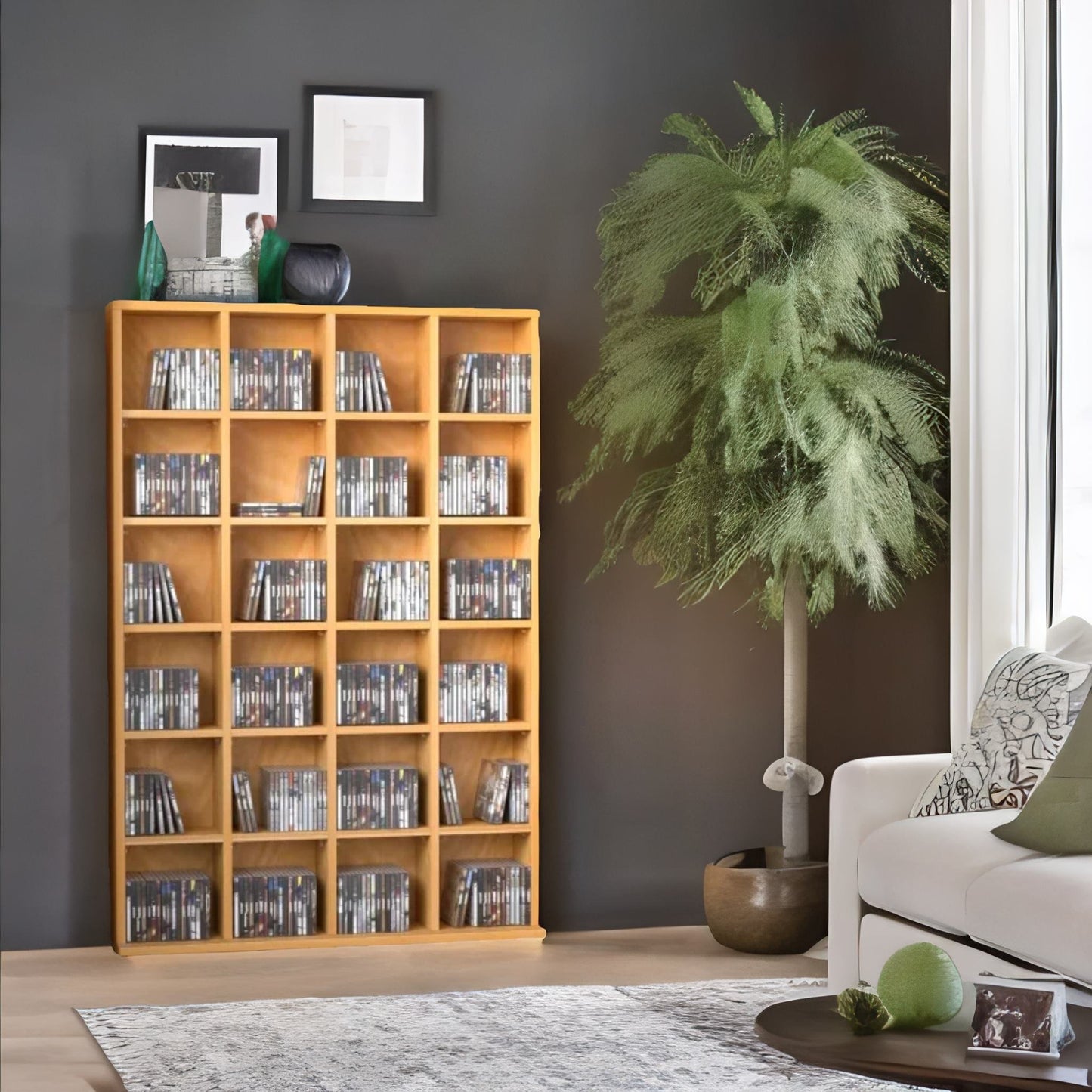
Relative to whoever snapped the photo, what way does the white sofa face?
facing the viewer and to the left of the viewer

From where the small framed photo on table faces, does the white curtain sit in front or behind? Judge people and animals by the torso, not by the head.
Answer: behind

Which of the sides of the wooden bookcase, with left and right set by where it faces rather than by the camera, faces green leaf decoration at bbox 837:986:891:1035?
front

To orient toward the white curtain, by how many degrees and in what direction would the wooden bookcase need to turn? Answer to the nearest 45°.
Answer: approximately 90° to its left

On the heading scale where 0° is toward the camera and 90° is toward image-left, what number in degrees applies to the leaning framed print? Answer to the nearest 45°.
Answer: approximately 0°

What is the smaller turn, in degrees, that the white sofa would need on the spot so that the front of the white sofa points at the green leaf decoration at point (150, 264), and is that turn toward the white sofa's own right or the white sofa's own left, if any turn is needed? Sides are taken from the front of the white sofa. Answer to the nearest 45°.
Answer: approximately 45° to the white sofa's own right

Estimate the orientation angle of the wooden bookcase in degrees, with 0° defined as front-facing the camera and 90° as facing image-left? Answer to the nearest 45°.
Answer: approximately 0°

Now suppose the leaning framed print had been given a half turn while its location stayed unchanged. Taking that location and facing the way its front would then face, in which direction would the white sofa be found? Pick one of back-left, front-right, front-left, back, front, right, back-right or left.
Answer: back-right

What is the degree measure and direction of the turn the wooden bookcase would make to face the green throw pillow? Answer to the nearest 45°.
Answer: approximately 45° to its left
